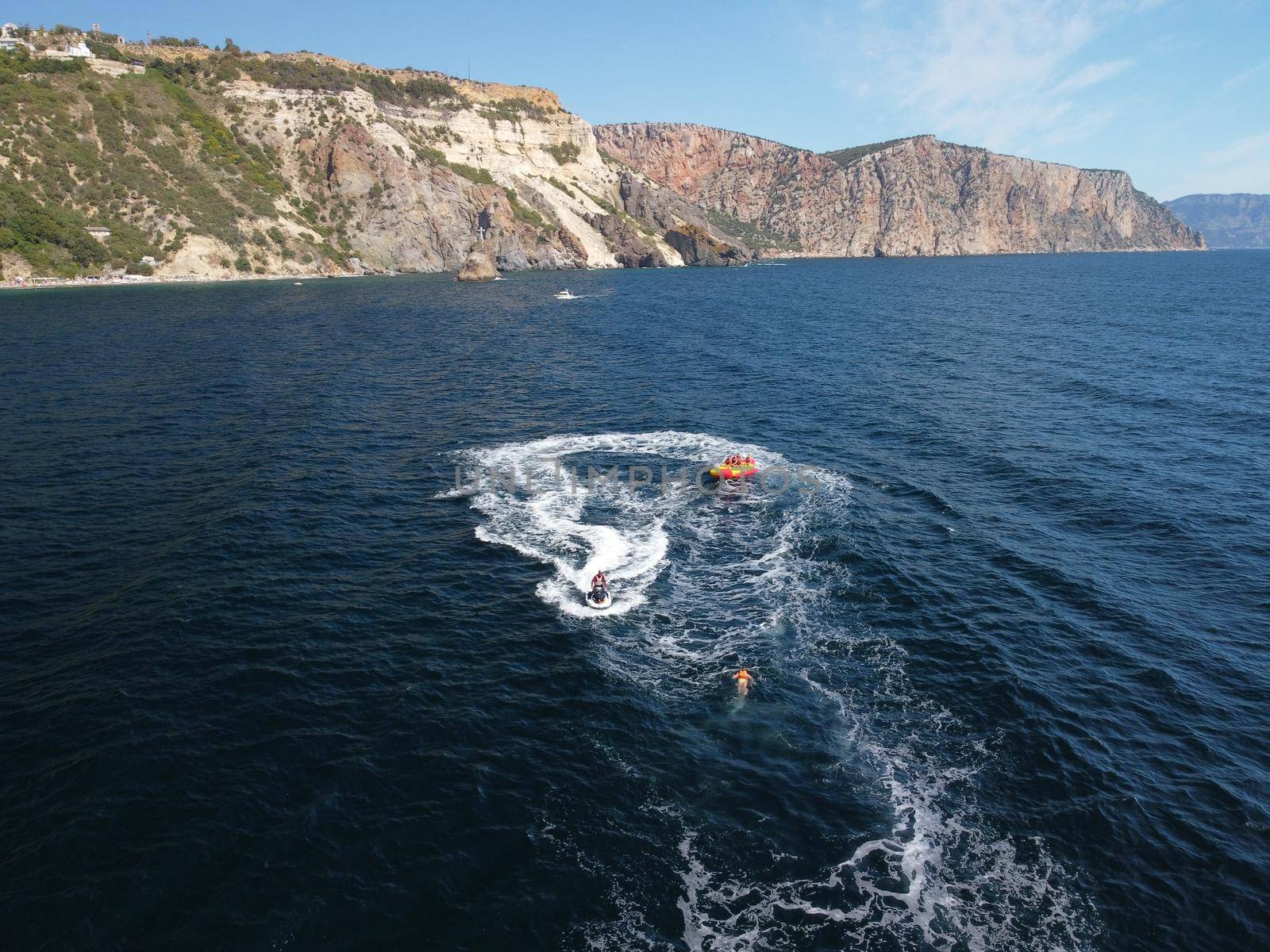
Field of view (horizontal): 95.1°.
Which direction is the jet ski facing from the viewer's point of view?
toward the camera
